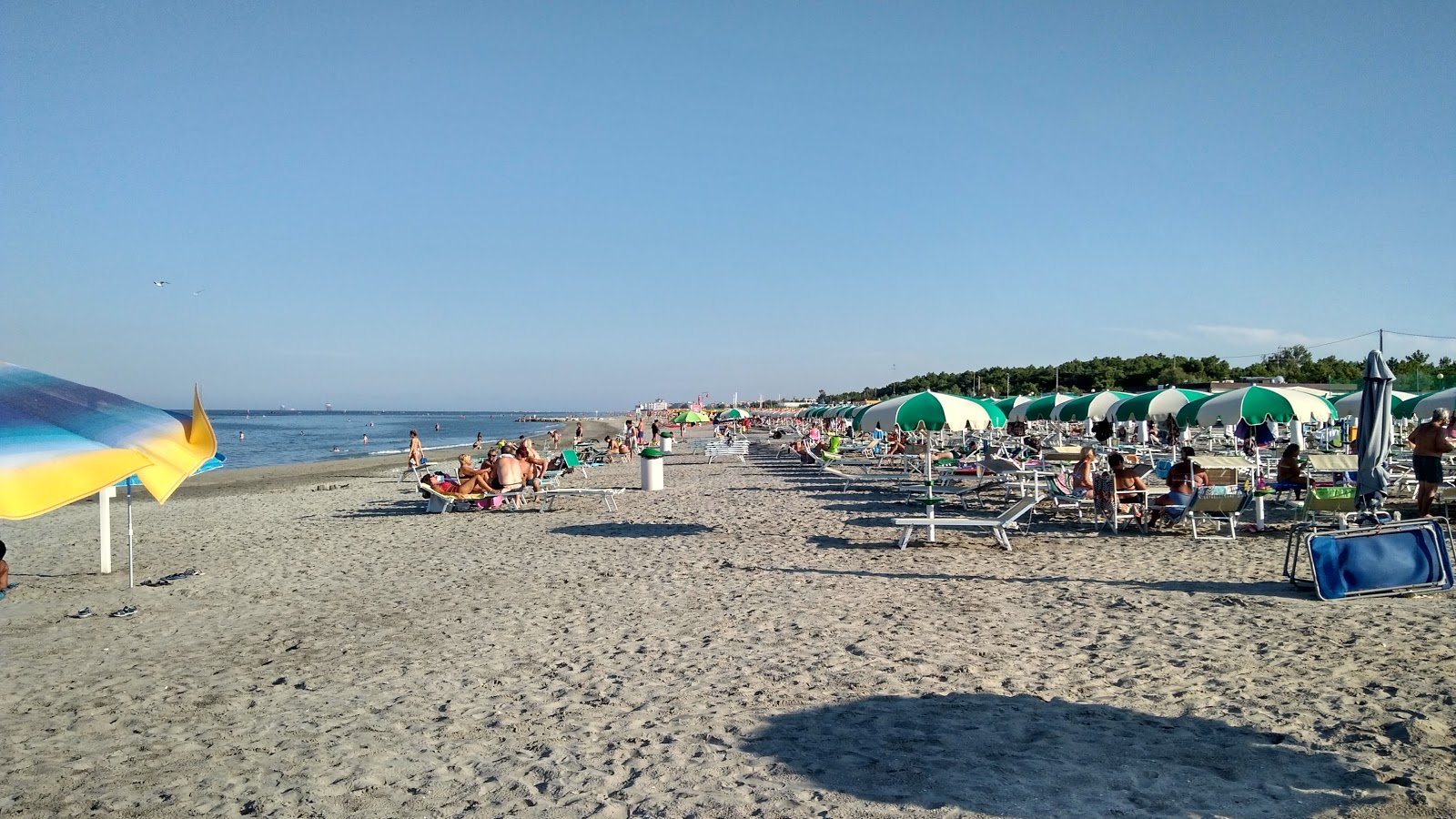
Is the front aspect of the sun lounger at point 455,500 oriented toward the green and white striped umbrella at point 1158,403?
yes

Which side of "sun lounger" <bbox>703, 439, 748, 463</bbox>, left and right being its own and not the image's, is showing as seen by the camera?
left

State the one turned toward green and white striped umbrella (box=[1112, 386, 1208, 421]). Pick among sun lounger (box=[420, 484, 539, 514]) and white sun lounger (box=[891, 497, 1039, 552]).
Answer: the sun lounger

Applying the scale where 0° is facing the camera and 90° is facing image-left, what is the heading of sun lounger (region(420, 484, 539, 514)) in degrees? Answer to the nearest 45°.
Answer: approximately 270°

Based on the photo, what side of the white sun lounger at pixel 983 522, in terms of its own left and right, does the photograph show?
left
